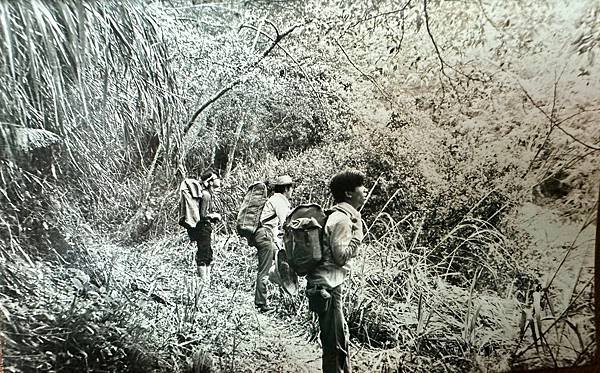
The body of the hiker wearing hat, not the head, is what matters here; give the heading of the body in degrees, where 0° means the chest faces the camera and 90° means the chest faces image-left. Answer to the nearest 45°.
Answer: approximately 270°
